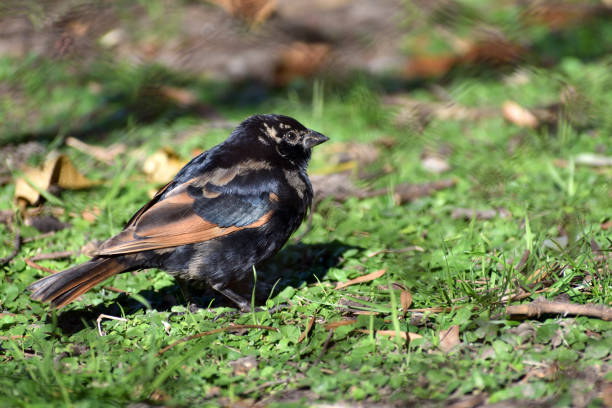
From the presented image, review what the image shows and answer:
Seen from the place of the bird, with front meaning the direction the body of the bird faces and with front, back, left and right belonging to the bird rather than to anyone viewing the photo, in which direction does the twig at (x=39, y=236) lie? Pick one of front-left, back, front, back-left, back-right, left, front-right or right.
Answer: back-left

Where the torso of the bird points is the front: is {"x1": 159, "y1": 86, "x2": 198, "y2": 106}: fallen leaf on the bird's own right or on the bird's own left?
on the bird's own left

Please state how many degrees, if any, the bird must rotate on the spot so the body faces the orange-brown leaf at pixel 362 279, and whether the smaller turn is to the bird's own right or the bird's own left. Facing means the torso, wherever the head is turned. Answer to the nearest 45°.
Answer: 0° — it already faces it

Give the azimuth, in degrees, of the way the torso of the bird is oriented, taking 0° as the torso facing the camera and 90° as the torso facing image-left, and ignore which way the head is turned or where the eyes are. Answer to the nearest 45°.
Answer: approximately 270°

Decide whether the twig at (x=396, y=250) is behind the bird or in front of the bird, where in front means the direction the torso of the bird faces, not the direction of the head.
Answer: in front

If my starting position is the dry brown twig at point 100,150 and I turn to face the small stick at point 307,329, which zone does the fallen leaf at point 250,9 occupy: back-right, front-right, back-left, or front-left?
back-left

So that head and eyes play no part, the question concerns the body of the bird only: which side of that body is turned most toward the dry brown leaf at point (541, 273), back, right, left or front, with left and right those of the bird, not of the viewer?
front

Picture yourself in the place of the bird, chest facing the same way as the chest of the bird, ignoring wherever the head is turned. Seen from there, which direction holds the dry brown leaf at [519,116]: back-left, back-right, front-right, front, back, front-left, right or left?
front-left

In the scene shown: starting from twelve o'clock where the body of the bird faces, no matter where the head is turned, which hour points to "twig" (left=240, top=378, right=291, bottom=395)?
The twig is roughly at 3 o'clock from the bird.

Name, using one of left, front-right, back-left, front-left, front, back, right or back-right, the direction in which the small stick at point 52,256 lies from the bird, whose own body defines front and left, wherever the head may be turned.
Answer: back-left

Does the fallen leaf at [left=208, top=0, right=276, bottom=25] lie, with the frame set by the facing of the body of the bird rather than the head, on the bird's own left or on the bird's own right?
on the bird's own left

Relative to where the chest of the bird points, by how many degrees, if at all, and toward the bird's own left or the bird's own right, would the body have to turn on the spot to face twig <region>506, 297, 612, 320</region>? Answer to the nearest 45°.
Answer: approximately 45° to the bird's own right

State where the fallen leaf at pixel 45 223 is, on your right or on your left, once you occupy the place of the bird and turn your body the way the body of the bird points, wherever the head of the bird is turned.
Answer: on your left

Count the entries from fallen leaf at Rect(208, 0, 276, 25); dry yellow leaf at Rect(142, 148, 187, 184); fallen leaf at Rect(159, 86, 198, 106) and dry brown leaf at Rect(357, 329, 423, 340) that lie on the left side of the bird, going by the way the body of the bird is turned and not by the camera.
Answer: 3

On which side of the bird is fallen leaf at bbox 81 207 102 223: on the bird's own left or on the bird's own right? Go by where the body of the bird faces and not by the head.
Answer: on the bird's own left
